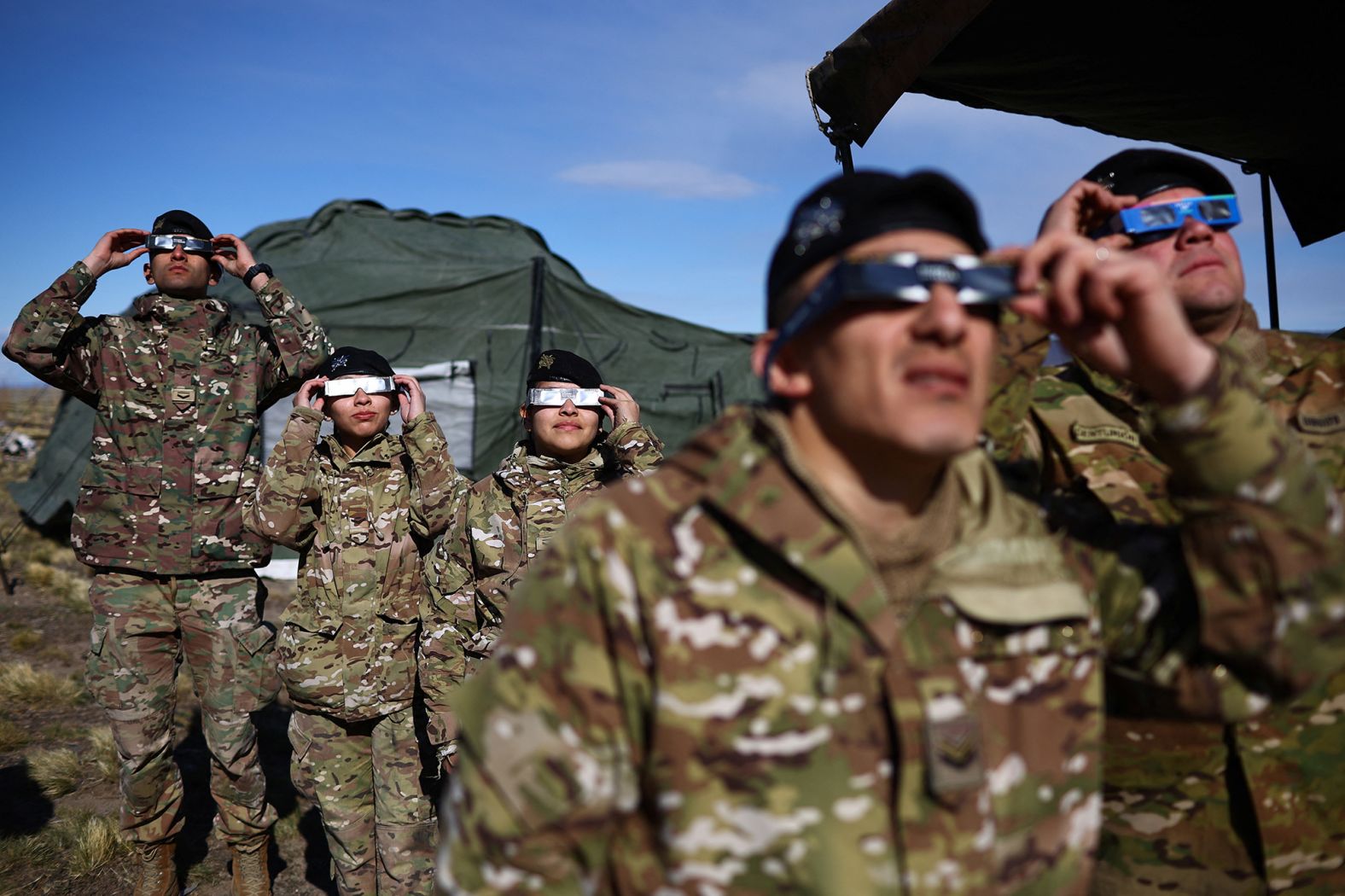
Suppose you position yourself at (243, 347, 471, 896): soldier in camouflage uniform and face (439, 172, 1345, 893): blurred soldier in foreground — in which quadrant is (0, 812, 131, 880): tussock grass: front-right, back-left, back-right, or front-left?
back-right

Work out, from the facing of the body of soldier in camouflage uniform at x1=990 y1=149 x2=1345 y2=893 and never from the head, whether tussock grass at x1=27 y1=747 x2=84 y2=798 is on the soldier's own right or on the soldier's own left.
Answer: on the soldier's own right

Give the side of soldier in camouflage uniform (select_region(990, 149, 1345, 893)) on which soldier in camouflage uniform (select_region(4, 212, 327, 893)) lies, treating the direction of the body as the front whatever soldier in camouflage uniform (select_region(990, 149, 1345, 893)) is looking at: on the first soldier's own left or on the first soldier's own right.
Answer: on the first soldier's own right

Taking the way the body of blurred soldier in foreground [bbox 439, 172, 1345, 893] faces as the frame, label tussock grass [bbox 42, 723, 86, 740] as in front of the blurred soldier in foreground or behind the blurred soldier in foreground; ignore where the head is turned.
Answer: behind

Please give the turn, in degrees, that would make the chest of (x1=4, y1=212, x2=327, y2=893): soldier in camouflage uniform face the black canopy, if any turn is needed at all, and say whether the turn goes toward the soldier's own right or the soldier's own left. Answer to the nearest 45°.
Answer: approximately 45° to the soldier's own left

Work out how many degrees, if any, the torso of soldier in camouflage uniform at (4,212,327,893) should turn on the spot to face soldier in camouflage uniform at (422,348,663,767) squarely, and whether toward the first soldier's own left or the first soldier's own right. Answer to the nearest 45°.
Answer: approximately 45° to the first soldier's own left

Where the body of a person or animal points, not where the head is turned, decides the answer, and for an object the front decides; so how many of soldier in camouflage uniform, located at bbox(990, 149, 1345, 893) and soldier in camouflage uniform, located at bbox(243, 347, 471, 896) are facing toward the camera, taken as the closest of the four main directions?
2

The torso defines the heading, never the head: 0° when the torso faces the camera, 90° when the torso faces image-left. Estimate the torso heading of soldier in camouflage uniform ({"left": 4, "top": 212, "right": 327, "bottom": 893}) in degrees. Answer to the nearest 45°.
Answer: approximately 0°

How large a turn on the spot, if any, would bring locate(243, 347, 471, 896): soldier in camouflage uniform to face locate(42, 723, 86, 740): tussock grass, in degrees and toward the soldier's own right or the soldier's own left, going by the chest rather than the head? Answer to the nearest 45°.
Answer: approximately 135° to the soldier's own right

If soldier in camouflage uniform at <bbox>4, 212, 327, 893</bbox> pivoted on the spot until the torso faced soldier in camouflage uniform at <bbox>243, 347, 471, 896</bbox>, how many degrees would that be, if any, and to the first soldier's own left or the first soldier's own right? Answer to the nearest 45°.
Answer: approximately 45° to the first soldier's own left
